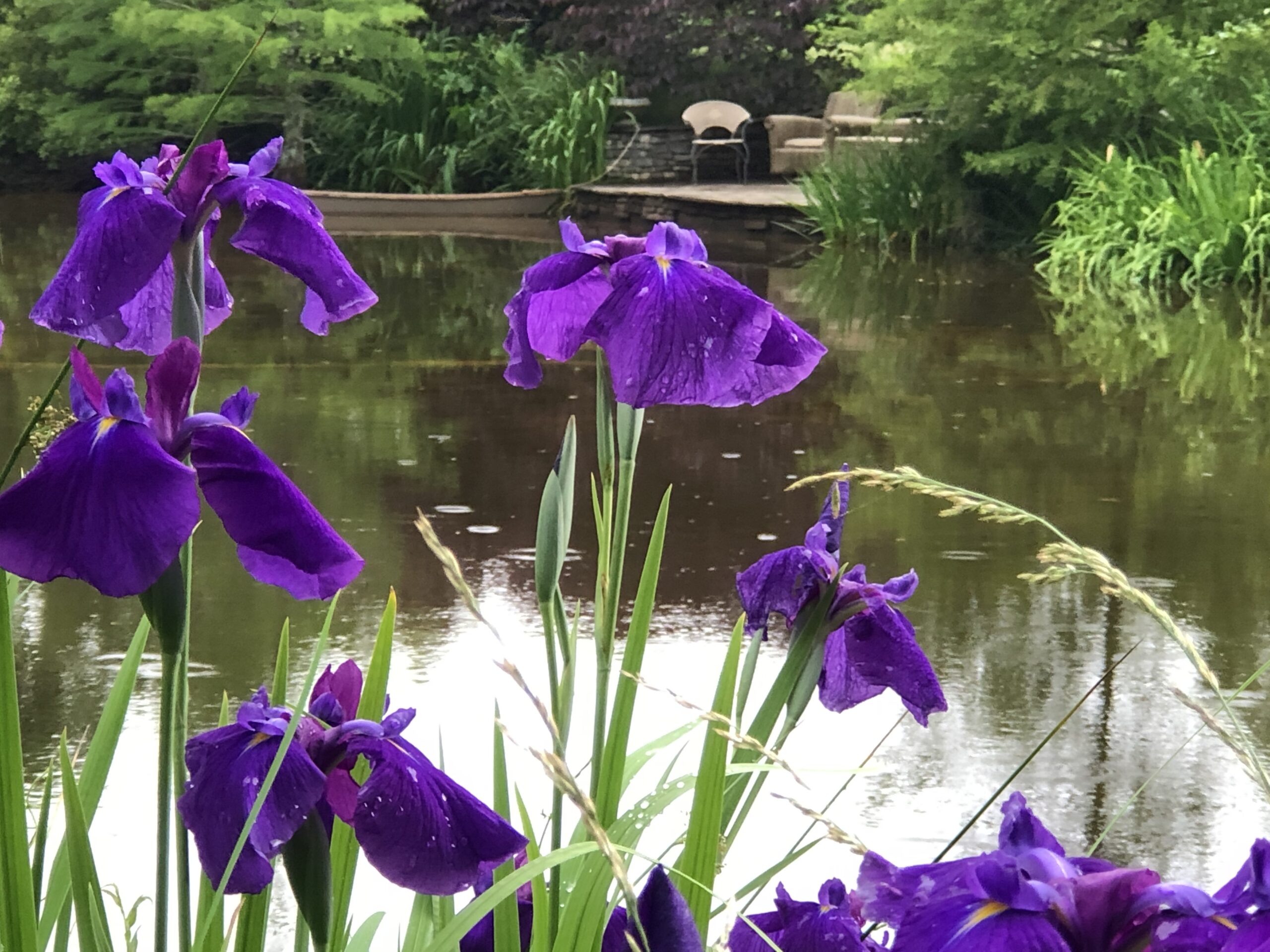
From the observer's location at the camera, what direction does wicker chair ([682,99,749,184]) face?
facing the viewer

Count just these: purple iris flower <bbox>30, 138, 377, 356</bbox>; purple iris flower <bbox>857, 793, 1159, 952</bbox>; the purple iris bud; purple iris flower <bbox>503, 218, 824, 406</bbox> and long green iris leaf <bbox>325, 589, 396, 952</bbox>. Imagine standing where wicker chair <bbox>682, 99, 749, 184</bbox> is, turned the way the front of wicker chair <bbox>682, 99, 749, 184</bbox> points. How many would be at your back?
0

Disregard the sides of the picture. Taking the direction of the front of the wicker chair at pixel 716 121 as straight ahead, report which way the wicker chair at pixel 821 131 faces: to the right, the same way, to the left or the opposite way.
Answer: the same way

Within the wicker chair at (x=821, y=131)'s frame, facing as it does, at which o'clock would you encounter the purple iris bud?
The purple iris bud is roughly at 12 o'clock from the wicker chair.

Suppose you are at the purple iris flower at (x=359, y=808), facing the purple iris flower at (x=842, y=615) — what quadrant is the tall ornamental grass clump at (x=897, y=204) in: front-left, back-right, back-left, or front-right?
front-left

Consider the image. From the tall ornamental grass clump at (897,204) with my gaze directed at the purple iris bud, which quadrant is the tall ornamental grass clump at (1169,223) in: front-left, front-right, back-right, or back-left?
front-left

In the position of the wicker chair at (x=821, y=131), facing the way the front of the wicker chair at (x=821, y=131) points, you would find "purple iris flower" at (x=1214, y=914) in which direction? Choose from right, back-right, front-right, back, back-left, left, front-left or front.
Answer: front

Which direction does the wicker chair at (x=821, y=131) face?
toward the camera

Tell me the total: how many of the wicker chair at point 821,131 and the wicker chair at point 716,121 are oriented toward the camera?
2

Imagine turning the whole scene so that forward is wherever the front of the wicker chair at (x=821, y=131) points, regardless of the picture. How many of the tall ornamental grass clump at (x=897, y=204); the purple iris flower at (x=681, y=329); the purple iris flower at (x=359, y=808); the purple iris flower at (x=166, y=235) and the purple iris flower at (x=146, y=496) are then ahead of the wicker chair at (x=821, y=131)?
5

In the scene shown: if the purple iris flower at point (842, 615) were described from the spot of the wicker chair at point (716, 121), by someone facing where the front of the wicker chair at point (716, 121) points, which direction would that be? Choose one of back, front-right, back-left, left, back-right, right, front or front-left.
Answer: front

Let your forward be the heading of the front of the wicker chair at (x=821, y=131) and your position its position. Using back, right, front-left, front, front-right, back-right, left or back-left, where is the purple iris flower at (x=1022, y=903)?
front

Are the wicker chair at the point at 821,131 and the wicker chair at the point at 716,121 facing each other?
no

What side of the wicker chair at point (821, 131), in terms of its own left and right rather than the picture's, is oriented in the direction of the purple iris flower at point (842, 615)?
front

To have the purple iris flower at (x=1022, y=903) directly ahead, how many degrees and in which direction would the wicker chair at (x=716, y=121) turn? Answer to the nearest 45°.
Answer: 0° — it already faces it

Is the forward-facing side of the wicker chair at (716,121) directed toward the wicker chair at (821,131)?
no
